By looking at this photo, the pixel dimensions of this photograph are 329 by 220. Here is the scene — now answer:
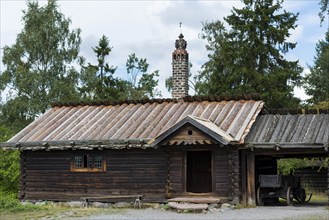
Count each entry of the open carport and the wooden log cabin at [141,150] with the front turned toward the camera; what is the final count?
2

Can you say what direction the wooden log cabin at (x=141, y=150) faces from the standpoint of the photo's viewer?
facing the viewer

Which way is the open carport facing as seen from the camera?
toward the camera

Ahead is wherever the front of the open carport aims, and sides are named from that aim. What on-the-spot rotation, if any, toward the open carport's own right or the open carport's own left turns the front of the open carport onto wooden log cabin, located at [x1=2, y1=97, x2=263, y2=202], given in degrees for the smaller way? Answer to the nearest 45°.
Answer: approximately 90° to the open carport's own right

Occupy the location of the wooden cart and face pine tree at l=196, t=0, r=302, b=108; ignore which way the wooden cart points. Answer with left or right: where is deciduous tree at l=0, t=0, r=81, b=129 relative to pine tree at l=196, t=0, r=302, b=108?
left

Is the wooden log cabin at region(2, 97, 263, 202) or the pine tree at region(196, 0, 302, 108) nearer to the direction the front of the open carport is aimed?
the wooden log cabin

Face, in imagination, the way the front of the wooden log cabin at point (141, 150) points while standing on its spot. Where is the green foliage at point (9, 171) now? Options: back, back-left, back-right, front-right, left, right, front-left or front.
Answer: back-right

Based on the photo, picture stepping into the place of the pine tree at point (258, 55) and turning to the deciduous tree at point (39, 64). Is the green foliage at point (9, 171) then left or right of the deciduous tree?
left

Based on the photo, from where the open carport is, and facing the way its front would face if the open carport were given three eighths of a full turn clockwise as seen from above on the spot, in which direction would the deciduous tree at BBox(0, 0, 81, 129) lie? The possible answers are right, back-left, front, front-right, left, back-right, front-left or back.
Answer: front

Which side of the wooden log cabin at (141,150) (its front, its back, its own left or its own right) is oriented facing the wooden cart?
left

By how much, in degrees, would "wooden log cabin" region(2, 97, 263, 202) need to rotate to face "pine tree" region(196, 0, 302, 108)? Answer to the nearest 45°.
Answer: approximately 135° to its left

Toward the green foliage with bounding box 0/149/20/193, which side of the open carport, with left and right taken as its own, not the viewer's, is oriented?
right

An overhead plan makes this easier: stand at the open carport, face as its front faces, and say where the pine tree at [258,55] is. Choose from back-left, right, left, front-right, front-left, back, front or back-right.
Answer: back
